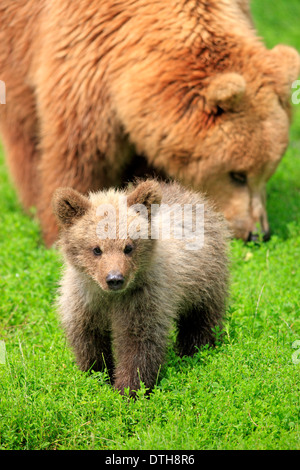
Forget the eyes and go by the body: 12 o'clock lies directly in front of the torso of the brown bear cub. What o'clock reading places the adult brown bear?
The adult brown bear is roughly at 5 o'clock from the brown bear cub.

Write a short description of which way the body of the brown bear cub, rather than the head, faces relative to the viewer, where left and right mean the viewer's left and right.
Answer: facing the viewer and to the left of the viewer
